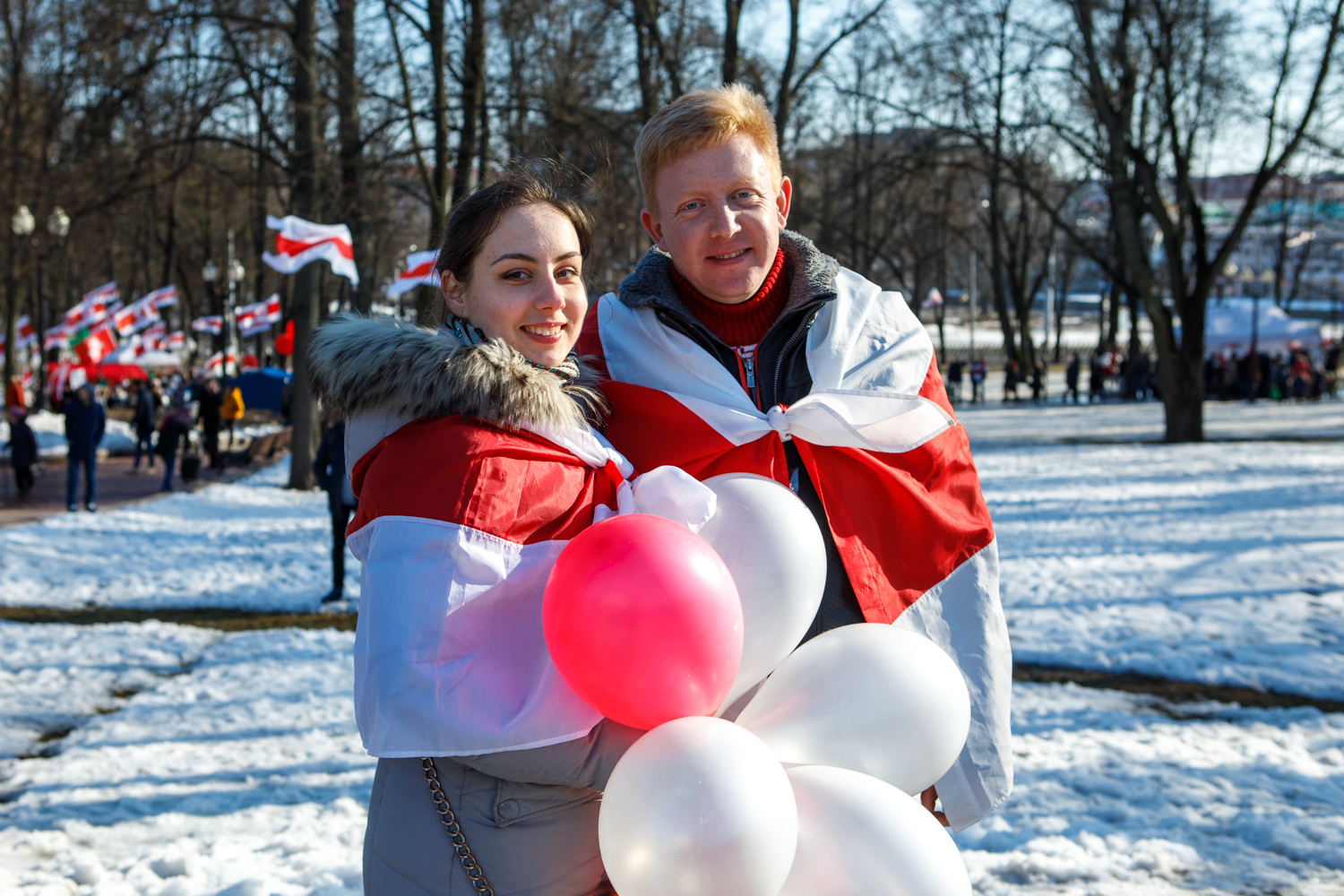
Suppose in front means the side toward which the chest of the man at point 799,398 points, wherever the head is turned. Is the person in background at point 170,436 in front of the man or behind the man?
behind

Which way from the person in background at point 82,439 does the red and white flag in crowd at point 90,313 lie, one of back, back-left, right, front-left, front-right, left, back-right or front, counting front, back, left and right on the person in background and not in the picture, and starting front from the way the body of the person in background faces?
back

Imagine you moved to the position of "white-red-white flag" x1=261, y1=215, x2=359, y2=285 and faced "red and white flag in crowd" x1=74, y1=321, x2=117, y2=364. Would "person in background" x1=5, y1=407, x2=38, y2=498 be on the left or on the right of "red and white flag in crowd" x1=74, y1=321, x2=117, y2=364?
left

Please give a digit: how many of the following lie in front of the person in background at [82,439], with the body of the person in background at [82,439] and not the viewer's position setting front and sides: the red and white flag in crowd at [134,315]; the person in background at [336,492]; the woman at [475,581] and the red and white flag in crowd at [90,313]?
2

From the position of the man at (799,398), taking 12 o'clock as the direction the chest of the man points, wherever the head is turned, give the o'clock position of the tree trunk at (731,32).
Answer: The tree trunk is roughly at 6 o'clock from the man.

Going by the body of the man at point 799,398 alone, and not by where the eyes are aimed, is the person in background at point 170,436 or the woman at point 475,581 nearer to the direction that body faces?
the woman

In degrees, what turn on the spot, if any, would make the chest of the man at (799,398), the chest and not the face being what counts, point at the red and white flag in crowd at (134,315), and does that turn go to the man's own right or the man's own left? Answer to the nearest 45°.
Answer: approximately 135° to the man's own right

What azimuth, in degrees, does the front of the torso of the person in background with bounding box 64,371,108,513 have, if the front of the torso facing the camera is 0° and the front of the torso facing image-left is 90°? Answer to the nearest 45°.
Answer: approximately 0°
